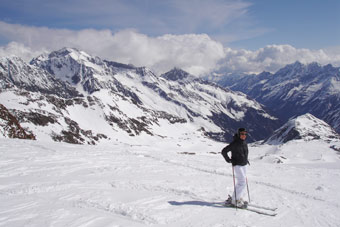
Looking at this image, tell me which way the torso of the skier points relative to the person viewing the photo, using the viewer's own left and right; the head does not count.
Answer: facing the viewer and to the right of the viewer
